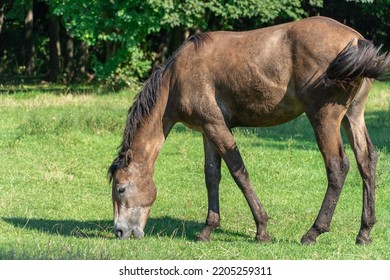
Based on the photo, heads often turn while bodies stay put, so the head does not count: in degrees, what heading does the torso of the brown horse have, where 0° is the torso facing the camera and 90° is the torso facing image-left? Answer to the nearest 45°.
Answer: approximately 90°
